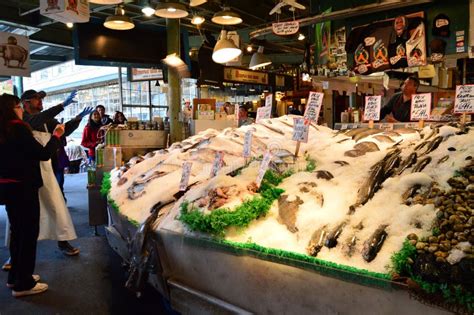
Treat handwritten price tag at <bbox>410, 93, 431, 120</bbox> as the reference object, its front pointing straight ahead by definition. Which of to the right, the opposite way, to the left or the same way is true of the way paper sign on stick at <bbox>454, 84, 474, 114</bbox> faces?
the same way

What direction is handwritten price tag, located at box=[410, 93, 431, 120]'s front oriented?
toward the camera

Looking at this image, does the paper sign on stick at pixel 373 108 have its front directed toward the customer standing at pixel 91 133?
no

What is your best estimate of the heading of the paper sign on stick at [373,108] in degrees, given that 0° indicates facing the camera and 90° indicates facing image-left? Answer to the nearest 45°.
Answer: approximately 0°

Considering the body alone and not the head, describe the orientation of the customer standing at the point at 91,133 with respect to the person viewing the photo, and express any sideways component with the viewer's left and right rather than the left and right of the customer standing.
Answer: facing the viewer and to the right of the viewer

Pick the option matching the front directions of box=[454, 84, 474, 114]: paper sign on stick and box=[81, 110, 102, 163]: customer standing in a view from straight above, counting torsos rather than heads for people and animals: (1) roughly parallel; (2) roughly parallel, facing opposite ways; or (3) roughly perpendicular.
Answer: roughly perpendicular

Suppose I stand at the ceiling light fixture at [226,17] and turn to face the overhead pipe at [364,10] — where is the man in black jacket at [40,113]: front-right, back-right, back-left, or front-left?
back-right

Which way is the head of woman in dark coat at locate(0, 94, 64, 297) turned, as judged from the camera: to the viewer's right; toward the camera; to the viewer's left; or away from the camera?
to the viewer's right

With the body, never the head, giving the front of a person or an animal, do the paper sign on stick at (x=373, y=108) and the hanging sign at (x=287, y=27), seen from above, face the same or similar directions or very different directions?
same or similar directions

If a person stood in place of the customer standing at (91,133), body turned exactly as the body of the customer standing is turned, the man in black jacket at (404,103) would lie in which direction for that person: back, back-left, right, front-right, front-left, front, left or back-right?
front

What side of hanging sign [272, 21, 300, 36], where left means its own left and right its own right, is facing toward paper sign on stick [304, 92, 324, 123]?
front

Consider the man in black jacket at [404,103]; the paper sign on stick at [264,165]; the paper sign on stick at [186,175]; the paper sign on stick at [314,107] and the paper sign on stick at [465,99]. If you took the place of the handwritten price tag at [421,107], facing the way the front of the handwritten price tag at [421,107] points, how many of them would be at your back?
1

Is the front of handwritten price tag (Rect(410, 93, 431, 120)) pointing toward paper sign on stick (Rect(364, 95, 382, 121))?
no

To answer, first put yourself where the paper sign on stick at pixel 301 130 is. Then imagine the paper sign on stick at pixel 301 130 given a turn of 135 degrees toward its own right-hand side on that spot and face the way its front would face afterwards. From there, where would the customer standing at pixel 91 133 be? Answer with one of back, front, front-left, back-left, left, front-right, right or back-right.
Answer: front

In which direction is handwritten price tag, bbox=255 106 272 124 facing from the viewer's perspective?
toward the camera

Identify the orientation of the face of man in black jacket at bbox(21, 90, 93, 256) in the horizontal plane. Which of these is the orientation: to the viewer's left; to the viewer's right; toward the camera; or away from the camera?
to the viewer's right

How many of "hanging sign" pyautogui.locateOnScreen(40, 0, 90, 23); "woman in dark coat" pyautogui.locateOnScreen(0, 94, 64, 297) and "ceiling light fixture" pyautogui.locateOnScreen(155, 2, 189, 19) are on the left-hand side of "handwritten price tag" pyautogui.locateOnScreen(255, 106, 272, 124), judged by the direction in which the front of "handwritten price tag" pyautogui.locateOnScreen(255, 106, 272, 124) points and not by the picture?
0

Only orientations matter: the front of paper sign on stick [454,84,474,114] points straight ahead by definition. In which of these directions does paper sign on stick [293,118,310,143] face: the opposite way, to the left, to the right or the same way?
the same way
